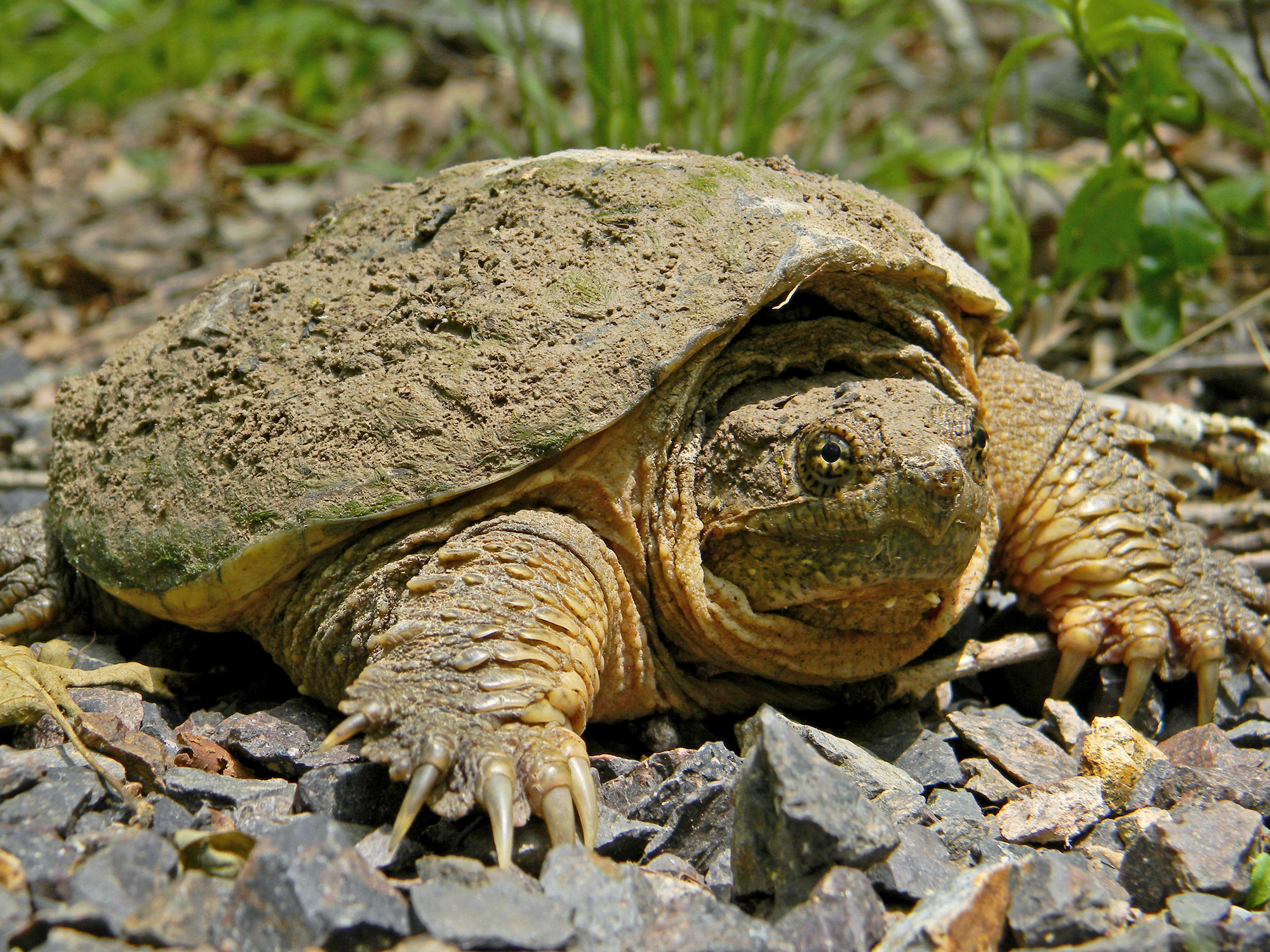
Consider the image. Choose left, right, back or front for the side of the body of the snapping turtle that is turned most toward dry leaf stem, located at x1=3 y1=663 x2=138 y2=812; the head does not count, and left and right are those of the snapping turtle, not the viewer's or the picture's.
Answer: right

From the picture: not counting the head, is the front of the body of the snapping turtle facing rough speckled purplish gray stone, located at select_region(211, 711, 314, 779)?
no

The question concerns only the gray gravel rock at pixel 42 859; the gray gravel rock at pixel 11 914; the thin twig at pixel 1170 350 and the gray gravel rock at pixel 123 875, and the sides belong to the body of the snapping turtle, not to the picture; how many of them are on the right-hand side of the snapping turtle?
3

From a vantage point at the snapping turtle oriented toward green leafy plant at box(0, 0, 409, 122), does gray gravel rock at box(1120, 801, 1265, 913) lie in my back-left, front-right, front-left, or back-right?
back-right

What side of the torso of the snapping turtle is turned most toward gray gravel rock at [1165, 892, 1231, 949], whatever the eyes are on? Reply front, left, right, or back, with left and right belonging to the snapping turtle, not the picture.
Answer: front

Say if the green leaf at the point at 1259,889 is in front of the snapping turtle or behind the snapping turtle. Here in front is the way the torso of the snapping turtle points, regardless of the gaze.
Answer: in front

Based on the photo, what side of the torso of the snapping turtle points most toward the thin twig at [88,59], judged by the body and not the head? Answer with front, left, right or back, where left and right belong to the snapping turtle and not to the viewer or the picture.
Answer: back

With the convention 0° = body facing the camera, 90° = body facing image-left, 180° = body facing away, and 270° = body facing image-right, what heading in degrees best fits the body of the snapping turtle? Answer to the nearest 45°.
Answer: approximately 315°

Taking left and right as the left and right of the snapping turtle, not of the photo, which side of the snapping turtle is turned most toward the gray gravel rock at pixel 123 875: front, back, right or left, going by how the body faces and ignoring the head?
right

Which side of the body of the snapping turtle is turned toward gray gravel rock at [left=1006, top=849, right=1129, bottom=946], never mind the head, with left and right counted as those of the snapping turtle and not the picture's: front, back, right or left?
front

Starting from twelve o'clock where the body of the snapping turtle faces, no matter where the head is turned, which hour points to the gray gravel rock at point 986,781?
The gray gravel rock is roughly at 11 o'clock from the snapping turtle.

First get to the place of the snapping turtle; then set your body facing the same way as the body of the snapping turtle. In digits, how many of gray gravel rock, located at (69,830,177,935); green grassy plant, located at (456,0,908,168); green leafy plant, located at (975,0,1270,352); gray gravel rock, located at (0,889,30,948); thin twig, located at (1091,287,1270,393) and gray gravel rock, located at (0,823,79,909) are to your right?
3

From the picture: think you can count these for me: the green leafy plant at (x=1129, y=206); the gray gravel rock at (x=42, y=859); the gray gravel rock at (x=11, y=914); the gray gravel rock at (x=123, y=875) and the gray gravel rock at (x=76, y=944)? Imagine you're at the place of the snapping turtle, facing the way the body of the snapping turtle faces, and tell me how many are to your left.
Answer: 1

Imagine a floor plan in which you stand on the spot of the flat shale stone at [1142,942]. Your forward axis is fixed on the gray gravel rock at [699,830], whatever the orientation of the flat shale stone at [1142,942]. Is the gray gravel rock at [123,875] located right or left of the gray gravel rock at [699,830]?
left

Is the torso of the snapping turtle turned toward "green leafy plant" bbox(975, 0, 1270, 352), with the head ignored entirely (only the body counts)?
no

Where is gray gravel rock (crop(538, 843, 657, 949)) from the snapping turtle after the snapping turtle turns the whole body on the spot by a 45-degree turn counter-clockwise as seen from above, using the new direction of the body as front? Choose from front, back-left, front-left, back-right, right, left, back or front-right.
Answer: right

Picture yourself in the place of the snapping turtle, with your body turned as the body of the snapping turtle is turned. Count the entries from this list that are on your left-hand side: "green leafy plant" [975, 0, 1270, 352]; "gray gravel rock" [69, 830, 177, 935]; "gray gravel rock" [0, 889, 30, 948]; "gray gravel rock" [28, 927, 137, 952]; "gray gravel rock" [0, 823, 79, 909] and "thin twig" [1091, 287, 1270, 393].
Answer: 2

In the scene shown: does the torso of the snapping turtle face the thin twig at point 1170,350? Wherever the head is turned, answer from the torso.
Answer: no

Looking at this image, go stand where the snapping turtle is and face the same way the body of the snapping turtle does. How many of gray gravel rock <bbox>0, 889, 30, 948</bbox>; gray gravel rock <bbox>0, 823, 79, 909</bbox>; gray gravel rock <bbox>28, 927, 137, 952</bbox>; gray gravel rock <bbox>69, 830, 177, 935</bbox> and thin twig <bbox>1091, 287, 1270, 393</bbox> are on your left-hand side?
1
